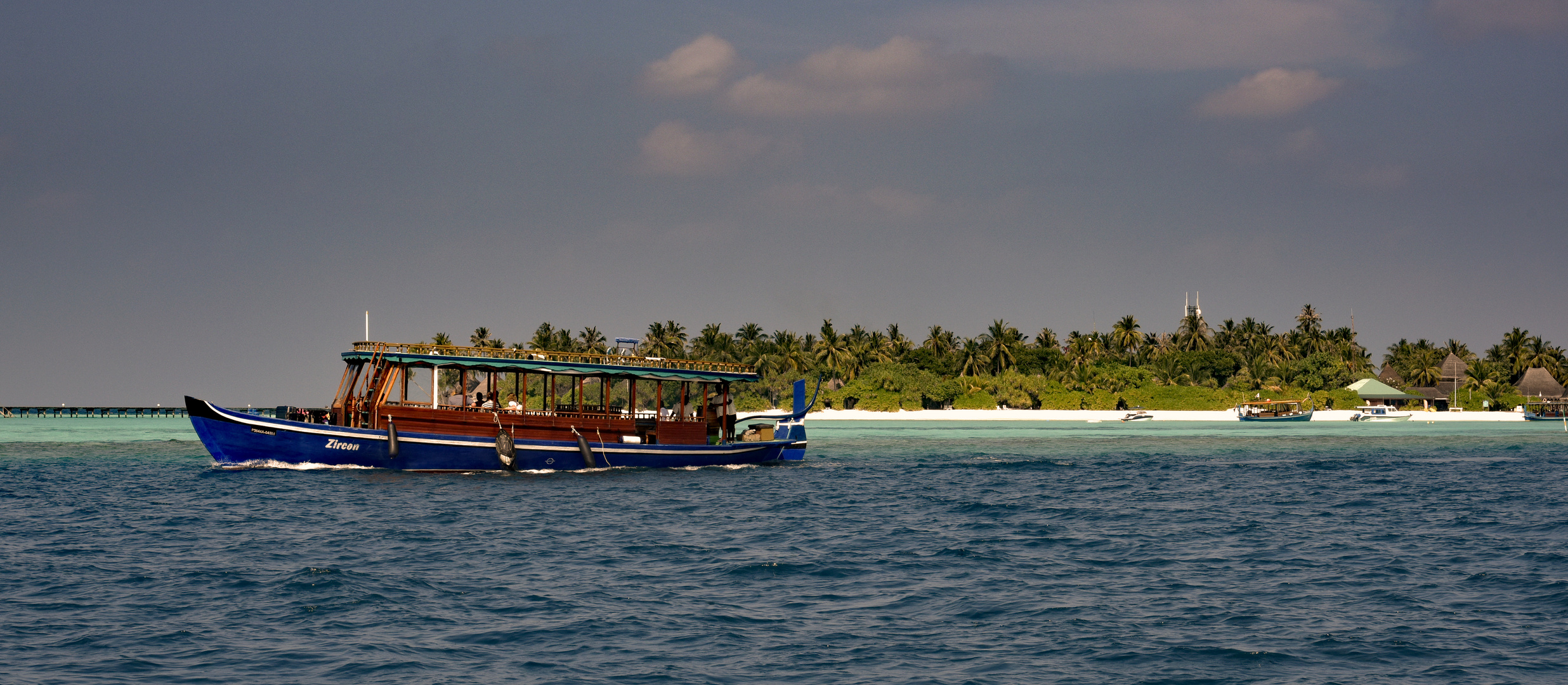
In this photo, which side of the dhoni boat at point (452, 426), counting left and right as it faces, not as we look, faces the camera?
left
